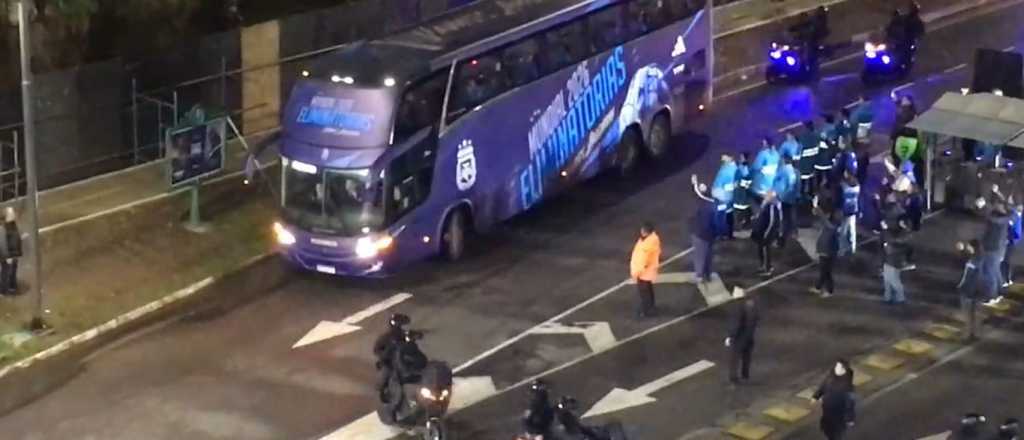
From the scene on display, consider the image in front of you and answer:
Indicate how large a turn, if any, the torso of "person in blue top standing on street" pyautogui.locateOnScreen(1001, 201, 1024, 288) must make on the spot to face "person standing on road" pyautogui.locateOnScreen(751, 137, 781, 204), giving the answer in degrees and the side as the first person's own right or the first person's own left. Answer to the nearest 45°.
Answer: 0° — they already face them

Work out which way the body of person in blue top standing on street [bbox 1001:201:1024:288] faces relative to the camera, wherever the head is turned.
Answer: to the viewer's left

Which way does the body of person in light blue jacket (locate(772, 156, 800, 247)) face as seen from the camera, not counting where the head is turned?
to the viewer's left

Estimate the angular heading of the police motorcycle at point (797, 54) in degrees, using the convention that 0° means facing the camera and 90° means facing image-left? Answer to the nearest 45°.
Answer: approximately 45°
